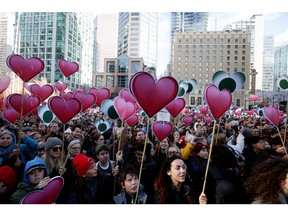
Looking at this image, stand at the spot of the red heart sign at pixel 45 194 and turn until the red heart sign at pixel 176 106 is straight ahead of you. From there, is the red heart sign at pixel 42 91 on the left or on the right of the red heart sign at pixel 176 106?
left

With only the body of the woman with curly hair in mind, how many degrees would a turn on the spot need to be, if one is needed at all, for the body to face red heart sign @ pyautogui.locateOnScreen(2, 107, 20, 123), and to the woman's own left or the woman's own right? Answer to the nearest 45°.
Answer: approximately 180°

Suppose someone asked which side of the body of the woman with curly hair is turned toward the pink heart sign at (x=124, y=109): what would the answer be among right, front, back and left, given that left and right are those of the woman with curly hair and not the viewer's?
back

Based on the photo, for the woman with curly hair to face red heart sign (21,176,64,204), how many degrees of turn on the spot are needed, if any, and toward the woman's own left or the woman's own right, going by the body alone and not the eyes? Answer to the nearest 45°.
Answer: approximately 90° to the woman's own right

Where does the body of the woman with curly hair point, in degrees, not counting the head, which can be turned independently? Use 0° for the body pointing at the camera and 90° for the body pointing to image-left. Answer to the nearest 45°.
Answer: approximately 315°

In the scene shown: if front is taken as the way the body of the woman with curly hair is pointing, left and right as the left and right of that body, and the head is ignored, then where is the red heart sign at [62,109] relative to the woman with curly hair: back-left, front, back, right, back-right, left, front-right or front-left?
back

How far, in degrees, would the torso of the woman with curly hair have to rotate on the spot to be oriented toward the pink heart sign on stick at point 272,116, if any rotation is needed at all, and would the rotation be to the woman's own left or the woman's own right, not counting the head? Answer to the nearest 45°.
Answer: approximately 90° to the woman's own left

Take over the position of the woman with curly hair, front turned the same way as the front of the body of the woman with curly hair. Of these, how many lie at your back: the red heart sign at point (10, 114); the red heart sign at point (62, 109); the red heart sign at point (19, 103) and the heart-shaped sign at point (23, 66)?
4
